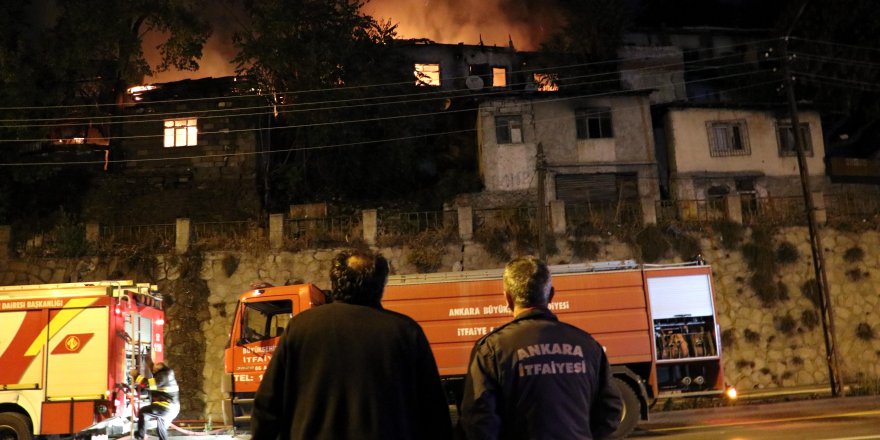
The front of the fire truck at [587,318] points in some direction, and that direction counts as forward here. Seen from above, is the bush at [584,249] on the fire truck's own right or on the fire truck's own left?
on the fire truck's own right

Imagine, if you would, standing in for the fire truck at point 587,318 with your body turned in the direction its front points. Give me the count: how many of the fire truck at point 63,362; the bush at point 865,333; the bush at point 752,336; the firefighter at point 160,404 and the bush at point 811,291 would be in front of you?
2

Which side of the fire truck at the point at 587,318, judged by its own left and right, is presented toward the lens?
left

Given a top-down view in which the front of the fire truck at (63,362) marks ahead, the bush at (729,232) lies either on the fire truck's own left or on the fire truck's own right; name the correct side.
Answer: on the fire truck's own right

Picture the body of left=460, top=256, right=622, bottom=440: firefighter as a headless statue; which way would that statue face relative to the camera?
away from the camera

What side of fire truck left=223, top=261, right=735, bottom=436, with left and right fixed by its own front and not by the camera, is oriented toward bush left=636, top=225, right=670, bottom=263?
right

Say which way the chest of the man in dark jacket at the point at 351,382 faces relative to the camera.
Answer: away from the camera

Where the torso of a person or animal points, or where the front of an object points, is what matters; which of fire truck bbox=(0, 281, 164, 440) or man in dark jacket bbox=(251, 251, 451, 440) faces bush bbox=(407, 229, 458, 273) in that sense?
the man in dark jacket

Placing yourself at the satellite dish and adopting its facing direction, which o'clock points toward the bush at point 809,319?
The bush is roughly at 11 o'clock from the satellite dish.

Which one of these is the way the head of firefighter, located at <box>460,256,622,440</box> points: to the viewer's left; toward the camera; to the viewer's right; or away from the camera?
away from the camera

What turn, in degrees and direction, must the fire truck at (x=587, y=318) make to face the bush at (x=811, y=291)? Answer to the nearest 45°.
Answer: approximately 135° to its right

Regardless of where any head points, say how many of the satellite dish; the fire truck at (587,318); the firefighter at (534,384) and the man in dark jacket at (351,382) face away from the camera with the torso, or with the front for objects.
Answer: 2

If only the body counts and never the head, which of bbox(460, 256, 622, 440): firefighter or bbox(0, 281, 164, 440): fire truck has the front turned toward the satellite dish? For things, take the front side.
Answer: the firefighter
